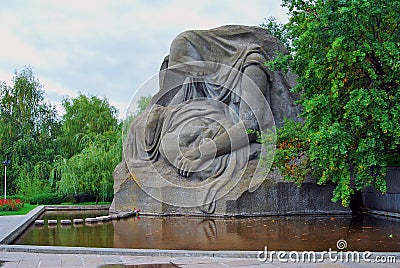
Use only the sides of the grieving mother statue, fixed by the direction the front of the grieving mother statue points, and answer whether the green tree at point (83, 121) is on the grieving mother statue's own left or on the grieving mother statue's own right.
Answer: on the grieving mother statue's own right

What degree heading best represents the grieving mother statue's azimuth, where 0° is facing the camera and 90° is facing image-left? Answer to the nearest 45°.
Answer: approximately 45°

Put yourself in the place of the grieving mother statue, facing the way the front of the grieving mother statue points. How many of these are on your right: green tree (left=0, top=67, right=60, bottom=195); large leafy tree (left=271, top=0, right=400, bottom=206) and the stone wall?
1

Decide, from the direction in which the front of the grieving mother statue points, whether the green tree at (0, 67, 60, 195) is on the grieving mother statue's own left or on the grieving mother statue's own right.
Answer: on the grieving mother statue's own right

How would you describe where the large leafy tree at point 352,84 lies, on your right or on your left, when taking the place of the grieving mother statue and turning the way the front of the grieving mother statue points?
on your left

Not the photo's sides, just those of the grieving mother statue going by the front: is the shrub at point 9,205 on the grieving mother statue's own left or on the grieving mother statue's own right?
on the grieving mother statue's own right

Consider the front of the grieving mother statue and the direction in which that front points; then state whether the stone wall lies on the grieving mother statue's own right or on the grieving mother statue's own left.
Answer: on the grieving mother statue's own left

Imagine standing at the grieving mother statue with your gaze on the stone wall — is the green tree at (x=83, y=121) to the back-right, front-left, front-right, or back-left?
back-left
